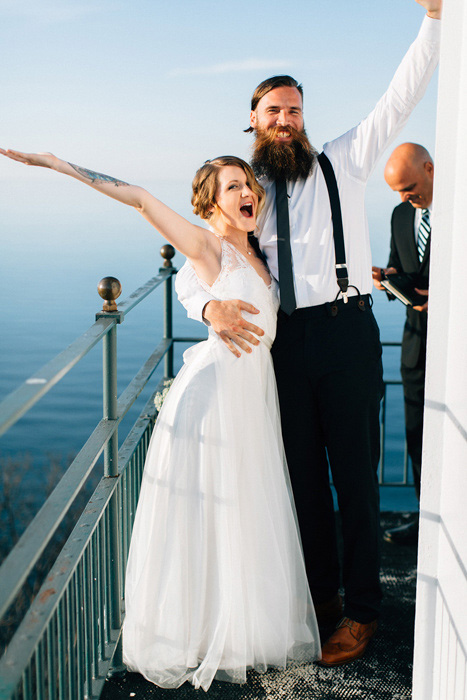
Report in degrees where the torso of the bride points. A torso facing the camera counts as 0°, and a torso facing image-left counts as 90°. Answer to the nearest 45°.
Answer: approximately 315°

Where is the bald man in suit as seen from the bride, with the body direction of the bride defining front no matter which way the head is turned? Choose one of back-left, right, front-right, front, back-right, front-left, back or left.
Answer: left

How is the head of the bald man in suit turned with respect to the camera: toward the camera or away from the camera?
toward the camera

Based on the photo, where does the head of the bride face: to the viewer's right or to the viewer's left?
to the viewer's right
